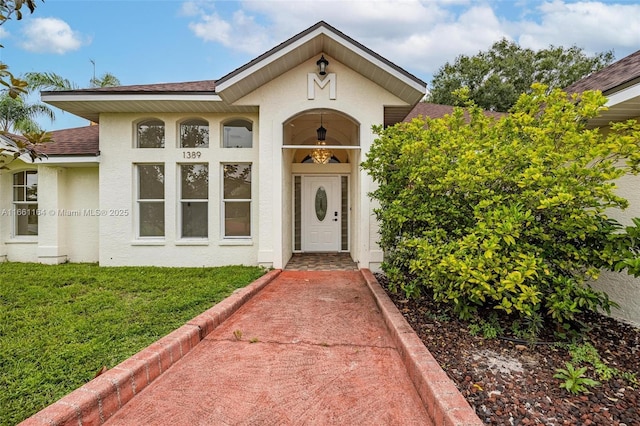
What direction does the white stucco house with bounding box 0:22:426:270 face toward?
toward the camera

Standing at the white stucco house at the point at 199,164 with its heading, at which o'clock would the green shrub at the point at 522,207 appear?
The green shrub is roughly at 11 o'clock from the white stucco house.

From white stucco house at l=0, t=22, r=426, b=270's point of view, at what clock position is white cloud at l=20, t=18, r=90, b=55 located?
The white cloud is roughly at 5 o'clock from the white stucco house.

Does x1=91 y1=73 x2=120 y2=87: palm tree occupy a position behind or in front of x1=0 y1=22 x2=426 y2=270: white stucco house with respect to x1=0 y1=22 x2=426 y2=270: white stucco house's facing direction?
behind

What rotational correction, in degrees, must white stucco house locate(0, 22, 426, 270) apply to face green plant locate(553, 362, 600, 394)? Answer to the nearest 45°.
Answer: approximately 45° to its left

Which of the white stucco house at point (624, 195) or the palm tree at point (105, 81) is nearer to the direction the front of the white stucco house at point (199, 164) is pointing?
the white stucco house

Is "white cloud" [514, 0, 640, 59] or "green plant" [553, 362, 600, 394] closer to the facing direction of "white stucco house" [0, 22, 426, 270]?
the green plant

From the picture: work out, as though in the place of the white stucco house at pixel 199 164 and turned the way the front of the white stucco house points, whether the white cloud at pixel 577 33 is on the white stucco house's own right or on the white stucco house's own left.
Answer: on the white stucco house's own left

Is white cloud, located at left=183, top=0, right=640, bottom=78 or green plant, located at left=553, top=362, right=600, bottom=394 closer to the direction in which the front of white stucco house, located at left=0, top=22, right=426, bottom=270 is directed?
the green plant

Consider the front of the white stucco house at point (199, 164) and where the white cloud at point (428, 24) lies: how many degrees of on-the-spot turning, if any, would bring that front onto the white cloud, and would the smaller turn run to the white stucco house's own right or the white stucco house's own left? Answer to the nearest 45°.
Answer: approximately 135° to the white stucco house's own left
